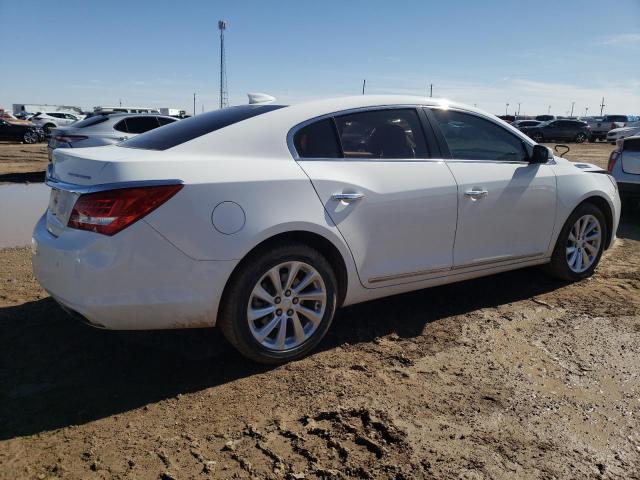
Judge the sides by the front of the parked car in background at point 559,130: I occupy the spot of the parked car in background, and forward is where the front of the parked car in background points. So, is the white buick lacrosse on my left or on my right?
on my left

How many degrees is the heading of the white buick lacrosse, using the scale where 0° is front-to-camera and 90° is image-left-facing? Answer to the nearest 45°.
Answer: approximately 225°

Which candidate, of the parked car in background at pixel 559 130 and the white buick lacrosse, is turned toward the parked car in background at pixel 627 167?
the white buick lacrosse

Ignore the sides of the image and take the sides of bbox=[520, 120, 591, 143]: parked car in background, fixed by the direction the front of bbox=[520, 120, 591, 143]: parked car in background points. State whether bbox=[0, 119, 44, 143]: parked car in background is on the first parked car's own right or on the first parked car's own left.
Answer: on the first parked car's own left

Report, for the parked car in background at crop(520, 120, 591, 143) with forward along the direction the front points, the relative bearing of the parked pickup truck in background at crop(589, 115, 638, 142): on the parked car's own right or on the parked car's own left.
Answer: on the parked car's own right

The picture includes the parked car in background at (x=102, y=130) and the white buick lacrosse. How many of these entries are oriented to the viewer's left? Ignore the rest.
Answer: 0

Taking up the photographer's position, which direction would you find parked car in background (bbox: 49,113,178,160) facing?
facing away from the viewer and to the right of the viewer

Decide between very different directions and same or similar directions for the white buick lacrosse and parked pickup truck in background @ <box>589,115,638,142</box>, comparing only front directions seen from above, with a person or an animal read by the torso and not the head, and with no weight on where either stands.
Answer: very different directions

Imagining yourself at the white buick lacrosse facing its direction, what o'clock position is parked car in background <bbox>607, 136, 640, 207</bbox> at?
The parked car in background is roughly at 12 o'clock from the white buick lacrosse.

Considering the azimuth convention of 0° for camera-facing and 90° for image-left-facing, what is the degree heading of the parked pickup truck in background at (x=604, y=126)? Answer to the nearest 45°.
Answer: approximately 45°

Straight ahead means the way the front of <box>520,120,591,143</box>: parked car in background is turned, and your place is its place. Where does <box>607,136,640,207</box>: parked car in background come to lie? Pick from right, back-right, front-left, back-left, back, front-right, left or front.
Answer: left
